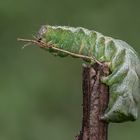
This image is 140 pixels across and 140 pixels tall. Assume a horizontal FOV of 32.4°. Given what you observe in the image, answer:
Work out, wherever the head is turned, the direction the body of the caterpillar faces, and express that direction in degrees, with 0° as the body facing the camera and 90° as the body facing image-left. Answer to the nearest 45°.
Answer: approximately 90°
